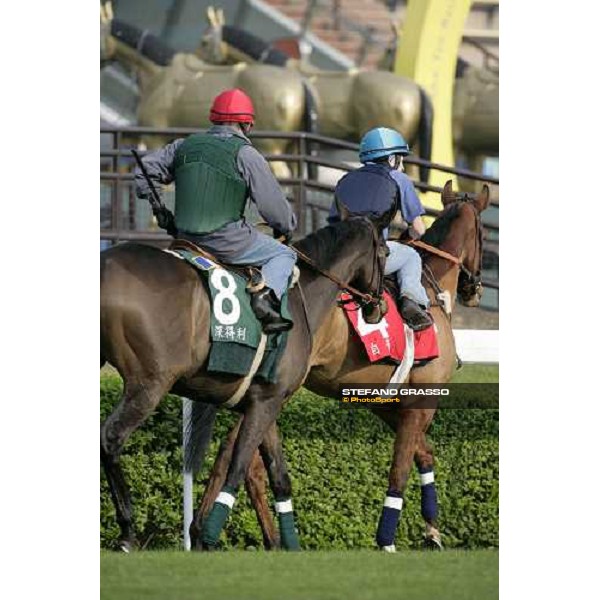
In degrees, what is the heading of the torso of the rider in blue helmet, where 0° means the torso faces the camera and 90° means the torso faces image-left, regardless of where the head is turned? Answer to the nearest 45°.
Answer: approximately 225°

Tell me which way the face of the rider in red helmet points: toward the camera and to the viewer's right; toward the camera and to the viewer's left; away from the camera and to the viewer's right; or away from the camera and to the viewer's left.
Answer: away from the camera and to the viewer's right

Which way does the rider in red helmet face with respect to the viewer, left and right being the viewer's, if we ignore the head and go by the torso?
facing away from the viewer and to the right of the viewer

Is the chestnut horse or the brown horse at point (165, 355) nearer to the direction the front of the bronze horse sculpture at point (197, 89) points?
the brown horse

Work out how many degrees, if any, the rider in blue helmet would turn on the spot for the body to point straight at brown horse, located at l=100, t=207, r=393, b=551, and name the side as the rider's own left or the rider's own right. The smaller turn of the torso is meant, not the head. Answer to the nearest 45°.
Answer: approximately 180°

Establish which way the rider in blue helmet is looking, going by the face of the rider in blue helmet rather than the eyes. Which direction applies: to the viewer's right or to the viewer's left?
to the viewer's right

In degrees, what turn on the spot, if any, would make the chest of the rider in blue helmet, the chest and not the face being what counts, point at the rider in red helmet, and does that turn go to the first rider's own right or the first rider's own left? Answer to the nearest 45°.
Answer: approximately 180°

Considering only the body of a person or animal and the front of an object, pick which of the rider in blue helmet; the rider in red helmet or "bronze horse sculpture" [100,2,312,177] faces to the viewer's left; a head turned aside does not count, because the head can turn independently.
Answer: the bronze horse sculpture

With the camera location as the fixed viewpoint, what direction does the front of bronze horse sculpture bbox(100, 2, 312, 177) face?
facing to the left of the viewer

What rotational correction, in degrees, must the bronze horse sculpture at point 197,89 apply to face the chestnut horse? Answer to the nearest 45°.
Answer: approximately 135° to its left
